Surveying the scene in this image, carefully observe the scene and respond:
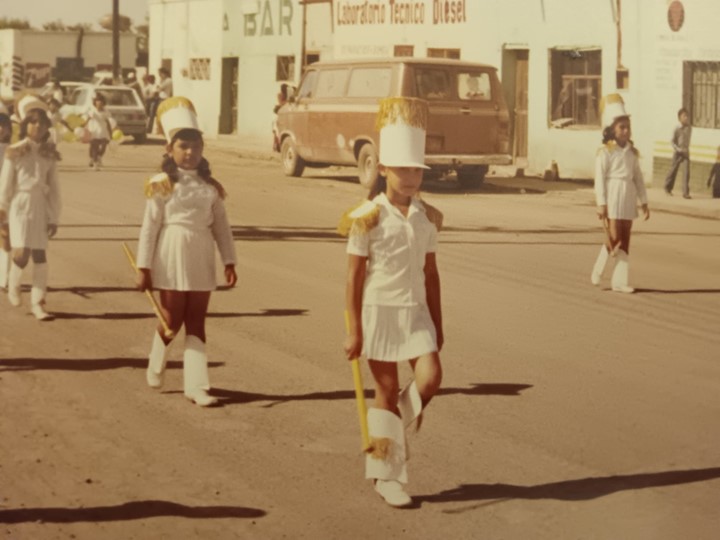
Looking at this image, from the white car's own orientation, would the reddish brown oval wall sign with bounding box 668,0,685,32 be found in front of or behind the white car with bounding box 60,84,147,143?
behind

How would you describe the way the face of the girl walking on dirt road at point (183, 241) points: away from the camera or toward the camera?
toward the camera

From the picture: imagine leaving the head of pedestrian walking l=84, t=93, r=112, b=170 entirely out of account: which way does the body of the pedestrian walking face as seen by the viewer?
toward the camera

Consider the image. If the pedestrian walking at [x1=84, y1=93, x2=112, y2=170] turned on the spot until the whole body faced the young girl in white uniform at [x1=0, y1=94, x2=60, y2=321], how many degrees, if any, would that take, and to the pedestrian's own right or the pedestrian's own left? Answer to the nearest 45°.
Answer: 0° — they already face them

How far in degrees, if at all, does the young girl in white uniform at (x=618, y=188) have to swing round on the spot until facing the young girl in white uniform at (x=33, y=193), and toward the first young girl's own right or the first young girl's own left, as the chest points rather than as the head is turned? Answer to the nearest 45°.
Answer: approximately 90° to the first young girl's own right

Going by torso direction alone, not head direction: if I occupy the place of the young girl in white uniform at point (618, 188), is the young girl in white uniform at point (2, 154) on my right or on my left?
on my right

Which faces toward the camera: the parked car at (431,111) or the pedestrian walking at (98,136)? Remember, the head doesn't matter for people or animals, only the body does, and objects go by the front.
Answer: the pedestrian walking

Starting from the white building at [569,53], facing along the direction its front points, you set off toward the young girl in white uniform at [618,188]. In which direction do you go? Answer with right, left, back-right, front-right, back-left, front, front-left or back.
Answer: front-left

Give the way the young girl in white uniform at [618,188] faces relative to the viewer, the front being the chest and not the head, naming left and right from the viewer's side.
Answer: facing the viewer and to the right of the viewer

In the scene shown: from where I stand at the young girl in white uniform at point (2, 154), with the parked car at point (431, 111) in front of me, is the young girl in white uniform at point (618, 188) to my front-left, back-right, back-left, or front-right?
front-right

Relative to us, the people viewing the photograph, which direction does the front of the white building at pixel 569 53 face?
facing the viewer and to the left of the viewer

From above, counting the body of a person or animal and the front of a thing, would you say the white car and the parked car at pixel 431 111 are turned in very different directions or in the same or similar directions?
same or similar directions
